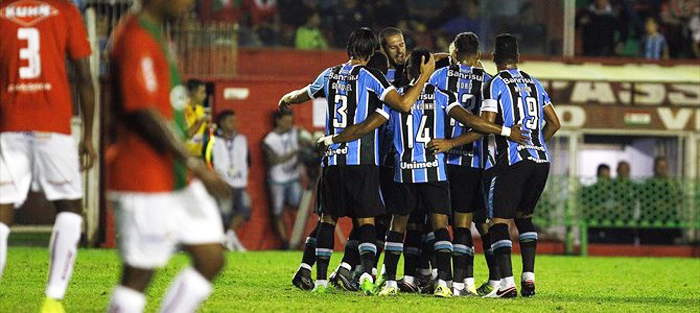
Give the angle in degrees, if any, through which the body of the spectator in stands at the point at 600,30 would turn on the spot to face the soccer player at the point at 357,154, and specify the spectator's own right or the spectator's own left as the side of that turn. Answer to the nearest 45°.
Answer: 0° — they already face them

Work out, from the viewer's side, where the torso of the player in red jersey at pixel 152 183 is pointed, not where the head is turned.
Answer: to the viewer's right

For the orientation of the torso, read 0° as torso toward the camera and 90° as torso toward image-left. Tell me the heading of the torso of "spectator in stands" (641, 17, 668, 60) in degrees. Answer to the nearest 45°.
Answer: approximately 0°

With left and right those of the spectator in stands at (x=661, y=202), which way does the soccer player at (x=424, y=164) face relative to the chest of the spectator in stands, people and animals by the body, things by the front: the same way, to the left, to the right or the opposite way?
the opposite way

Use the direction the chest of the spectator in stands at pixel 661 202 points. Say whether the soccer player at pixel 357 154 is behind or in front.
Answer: in front

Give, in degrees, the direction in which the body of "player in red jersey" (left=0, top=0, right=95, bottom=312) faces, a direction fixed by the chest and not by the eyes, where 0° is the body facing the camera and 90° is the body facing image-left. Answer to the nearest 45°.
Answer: approximately 180°

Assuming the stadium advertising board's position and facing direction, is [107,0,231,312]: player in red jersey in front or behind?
in front

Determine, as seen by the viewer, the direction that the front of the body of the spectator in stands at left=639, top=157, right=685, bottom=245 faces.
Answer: toward the camera

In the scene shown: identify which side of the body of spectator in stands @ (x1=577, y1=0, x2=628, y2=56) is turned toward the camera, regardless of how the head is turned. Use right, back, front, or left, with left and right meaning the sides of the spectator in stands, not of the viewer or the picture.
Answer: front

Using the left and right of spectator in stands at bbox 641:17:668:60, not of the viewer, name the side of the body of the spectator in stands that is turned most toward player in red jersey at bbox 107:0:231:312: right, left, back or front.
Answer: front

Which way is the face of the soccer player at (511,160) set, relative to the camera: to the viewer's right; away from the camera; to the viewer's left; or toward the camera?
away from the camera
